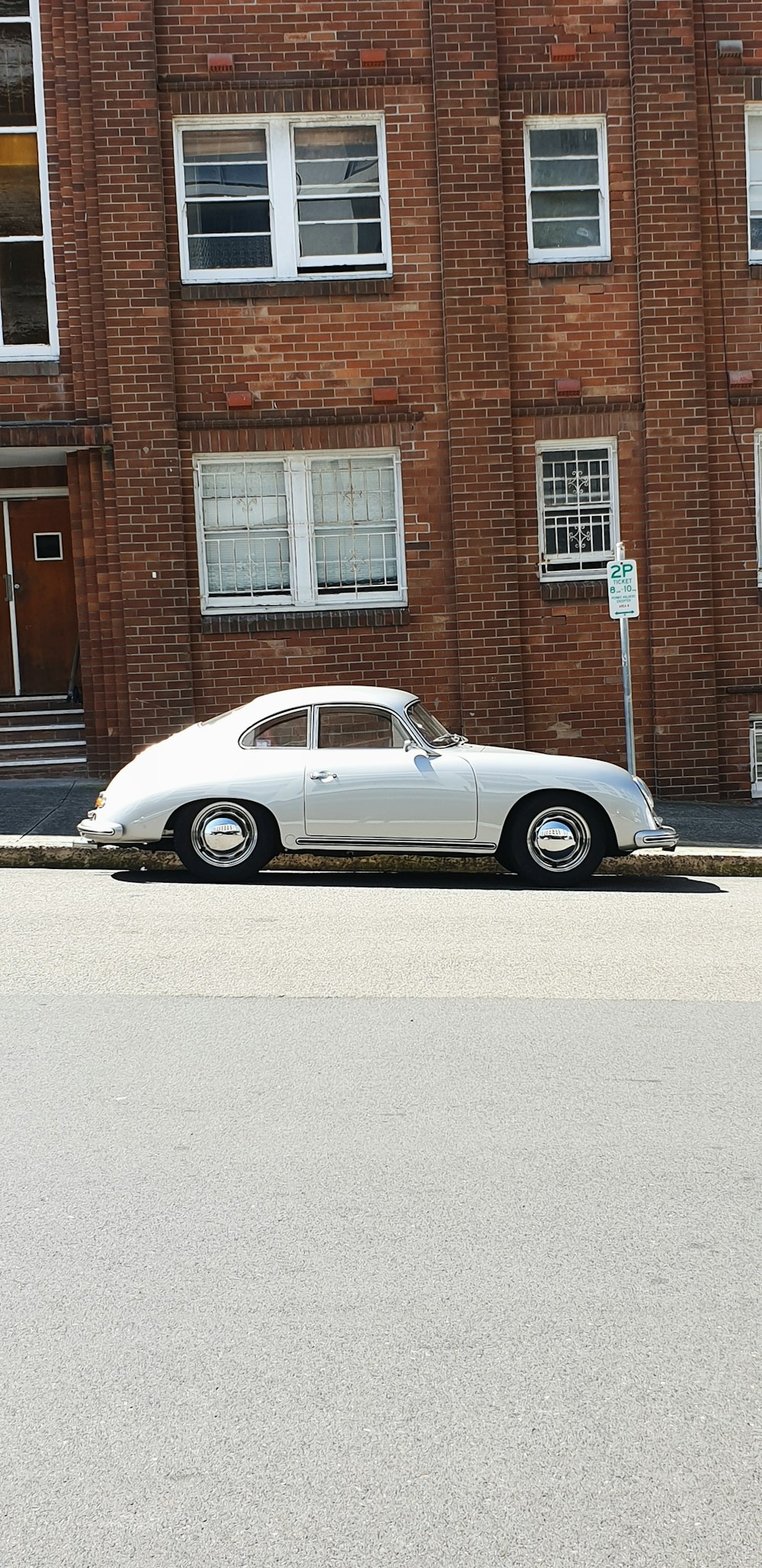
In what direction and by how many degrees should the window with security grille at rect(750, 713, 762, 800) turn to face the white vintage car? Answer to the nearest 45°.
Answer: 0° — it already faces it

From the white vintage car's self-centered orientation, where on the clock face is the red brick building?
The red brick building is roughly at 9 o'clock from the white vintage car.

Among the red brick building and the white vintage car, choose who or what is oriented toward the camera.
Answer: the red brick building

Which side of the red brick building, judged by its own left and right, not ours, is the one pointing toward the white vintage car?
front

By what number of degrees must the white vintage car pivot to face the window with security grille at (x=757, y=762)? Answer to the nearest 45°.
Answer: approximately 45° to its left

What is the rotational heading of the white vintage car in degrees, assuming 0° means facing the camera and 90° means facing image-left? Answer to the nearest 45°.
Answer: approximately 270°

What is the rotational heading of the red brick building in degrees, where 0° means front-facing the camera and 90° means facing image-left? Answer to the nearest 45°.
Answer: approximately 0°

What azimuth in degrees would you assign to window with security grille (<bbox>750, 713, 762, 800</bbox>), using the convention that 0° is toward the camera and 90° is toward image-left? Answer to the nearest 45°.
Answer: approximately 0°

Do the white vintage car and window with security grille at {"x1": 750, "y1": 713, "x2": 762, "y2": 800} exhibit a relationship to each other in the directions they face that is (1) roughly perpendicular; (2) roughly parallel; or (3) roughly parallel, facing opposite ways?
roughly perpendicular

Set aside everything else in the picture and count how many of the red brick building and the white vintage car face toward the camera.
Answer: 1
